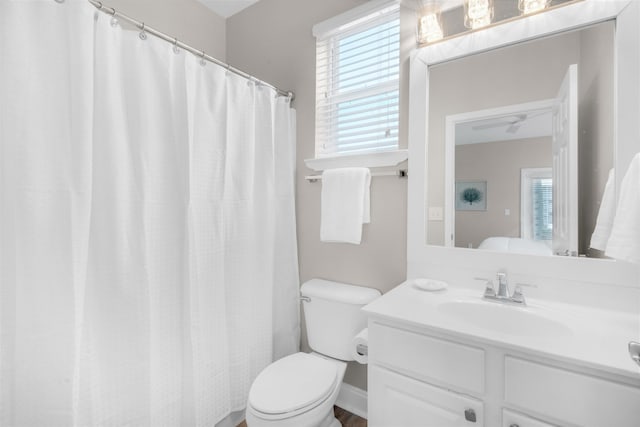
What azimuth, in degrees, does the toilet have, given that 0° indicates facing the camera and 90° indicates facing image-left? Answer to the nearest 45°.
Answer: approximately 45°

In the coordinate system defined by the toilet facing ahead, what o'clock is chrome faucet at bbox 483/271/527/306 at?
The chrome faucet is roughly at 8 o'clock from the toilet.
